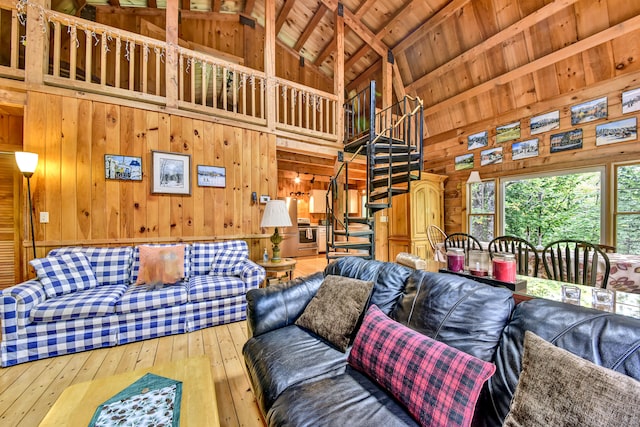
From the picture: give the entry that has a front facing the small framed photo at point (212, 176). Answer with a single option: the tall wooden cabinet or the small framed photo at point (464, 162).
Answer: the small framed photo at point (464, 162)

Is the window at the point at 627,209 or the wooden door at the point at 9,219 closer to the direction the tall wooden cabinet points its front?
the window

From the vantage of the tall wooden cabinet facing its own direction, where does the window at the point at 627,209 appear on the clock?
The window is roughly at 11 o'clock from the tall wooden cabinet.

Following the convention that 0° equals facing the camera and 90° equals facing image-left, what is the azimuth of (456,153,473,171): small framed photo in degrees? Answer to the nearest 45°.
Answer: approximately 45°

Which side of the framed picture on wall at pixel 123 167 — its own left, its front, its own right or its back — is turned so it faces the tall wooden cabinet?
left

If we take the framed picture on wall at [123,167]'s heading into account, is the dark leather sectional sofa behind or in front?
in front

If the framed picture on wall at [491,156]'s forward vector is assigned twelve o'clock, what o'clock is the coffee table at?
The coffee table is roughly at 11 o'clock from the framed picture on wall.

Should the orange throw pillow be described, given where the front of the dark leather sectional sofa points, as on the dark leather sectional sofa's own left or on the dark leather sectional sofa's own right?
on the dark leather sectional sofa's own right

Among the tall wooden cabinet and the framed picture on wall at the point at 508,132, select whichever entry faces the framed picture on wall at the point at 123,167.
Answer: the framed picture on wall at the point at 508,132

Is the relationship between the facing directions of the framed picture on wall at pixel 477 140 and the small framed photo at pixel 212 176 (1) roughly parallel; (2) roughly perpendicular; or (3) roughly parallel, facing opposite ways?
roughly perpendicular

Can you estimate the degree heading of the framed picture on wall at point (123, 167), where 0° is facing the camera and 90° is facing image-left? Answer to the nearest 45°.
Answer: approximately 0°

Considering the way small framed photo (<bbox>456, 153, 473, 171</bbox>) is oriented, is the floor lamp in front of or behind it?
in front

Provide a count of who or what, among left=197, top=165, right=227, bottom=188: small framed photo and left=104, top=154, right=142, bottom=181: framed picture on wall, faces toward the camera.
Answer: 2

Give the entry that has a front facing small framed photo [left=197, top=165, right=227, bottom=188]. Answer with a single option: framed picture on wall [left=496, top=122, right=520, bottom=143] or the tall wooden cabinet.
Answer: the framed picture on wall
